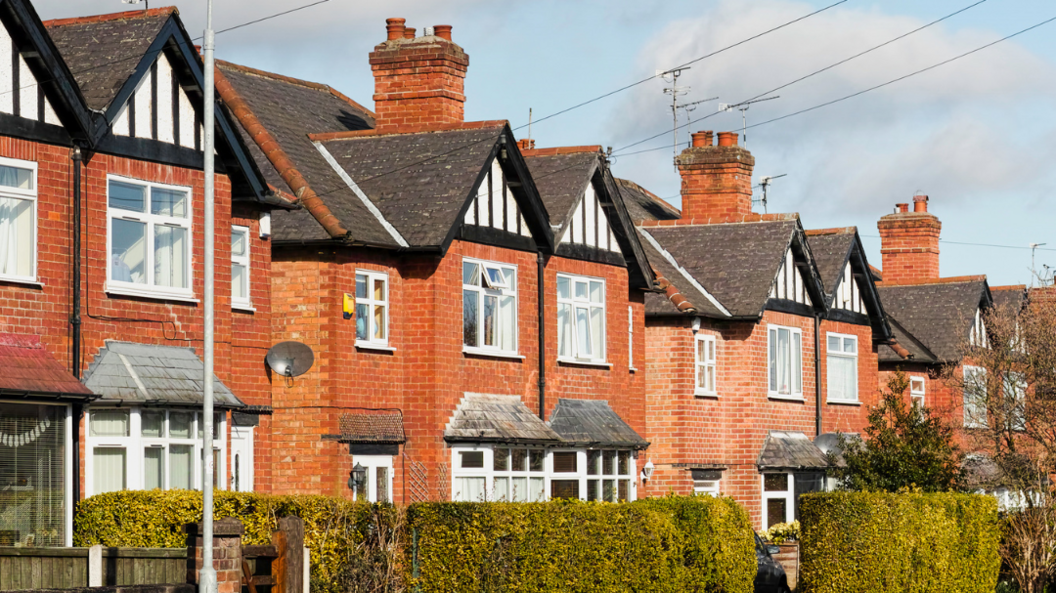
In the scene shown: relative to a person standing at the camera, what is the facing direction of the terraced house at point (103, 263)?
facing the viewer and to the right of the viewer

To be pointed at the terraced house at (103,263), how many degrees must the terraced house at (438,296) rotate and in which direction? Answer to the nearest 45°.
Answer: approximately 90° to its right

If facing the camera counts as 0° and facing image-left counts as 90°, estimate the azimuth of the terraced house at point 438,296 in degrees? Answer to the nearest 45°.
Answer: approximately 315°

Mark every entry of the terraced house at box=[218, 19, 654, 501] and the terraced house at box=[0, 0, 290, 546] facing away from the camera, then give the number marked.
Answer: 0

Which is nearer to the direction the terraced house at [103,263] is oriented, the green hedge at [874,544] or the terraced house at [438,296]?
the green hedge

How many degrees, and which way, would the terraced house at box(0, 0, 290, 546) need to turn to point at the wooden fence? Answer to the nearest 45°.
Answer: approximately 45° to its right

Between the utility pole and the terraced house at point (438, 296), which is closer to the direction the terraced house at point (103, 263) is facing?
the utility pole

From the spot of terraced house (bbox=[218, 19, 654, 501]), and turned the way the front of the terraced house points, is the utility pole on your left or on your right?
on your right

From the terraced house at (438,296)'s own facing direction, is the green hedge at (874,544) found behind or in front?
in front

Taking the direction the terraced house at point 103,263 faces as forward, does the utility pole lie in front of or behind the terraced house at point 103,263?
in front
